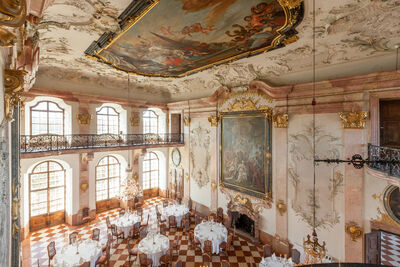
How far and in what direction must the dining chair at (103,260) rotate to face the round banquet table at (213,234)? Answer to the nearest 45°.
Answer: approximately 180°

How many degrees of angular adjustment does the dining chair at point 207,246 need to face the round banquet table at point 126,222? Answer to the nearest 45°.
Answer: approximately 45° to its left

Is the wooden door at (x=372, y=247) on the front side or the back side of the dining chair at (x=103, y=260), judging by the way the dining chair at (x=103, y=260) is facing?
on the back side

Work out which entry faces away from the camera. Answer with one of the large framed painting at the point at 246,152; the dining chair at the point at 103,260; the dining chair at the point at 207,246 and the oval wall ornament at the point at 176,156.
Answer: the dining chair at the point at 207,246

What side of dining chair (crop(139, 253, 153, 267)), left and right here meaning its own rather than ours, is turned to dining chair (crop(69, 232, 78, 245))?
left

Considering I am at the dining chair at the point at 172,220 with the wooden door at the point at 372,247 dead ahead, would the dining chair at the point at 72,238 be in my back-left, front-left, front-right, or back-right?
back-right

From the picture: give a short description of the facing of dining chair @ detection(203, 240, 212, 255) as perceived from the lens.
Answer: facing away from the viewer

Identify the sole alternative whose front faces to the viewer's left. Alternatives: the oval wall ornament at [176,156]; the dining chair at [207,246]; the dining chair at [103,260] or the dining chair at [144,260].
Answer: the dining chair at [103,260]

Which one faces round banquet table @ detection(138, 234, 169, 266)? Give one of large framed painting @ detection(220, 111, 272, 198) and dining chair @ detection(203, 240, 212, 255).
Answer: the large framed painting

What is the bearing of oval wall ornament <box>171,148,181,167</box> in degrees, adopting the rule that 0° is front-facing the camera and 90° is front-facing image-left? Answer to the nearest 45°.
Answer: approximately 315°

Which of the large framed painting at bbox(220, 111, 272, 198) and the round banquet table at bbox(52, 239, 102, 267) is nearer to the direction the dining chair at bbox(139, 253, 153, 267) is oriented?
the large framed painting

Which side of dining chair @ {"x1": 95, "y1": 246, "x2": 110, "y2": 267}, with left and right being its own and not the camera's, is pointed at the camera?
left

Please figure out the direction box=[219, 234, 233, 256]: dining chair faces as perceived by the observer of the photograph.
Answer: facing away from the viewer and to the left of the viewer

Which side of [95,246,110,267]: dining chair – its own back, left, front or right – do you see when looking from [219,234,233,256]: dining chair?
back
